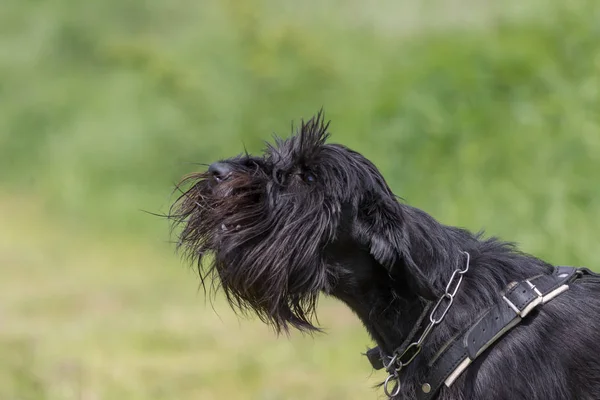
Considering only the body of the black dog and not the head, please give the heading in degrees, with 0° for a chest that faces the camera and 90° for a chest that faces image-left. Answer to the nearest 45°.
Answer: approximately 90°
